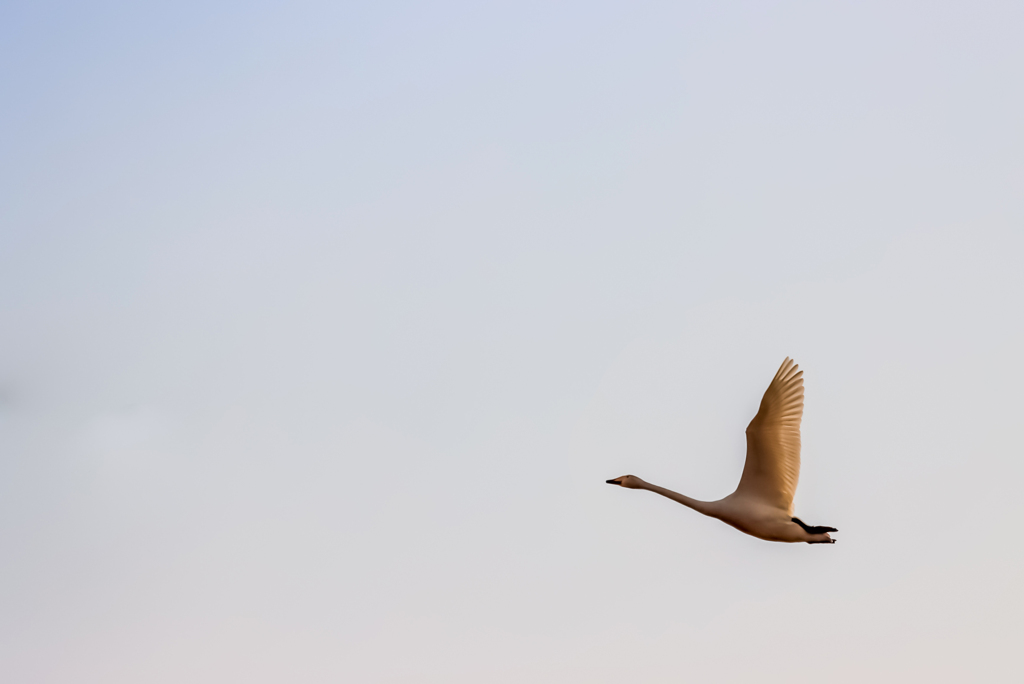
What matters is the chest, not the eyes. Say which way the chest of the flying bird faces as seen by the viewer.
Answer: to the viewer's left
